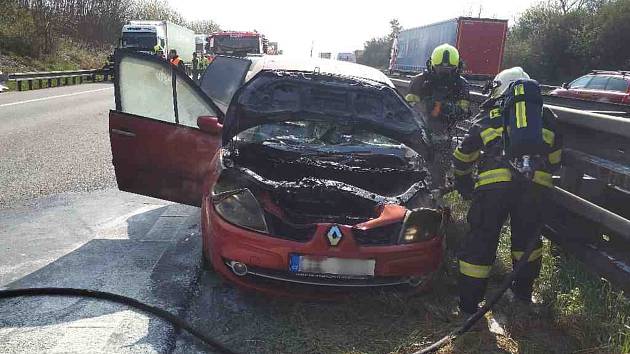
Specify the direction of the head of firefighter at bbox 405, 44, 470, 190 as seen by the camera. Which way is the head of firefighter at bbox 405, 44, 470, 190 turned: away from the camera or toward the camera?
toward the camera

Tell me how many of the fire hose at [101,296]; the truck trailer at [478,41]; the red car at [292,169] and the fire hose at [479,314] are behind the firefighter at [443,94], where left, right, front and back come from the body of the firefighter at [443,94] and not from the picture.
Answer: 1

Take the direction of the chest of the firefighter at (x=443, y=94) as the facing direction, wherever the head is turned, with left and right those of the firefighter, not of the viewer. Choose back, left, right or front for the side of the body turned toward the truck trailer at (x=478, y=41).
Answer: back

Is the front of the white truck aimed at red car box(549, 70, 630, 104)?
no

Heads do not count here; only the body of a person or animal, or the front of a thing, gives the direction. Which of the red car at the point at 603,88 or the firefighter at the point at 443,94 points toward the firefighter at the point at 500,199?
the firefighter at the point at 443,94

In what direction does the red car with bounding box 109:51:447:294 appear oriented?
toward the camera

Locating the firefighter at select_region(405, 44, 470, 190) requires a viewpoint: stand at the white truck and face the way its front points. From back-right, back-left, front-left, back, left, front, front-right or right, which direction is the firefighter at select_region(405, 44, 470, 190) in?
front-left

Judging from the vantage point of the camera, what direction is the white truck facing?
facing the viewer and to the left of the viewer

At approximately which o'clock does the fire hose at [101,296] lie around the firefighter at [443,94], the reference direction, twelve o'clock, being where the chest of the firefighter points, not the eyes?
The fire hose is roughly at 1 o'clock from the firefighter.

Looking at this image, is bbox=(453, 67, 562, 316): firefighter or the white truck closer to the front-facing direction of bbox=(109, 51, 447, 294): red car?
the firefighter

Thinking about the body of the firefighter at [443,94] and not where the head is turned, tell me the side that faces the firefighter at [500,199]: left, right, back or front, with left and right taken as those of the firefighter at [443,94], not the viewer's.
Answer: front

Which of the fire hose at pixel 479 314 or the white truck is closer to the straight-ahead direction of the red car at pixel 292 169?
the fire hose

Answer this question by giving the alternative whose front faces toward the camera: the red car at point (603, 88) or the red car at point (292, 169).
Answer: the red car at point (292, 169)

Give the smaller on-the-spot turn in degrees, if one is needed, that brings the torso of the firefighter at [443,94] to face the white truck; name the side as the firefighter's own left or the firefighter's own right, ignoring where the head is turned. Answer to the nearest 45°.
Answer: approximately 135° to the firefighter's own right

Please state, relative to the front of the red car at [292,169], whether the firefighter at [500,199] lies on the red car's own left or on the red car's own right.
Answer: on the red car's own left

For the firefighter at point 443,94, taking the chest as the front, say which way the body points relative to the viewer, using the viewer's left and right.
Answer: facing the viewer

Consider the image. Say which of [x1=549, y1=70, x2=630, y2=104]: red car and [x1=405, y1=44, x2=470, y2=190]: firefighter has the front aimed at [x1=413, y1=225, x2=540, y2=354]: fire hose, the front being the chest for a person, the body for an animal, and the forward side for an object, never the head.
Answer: the firefighter
